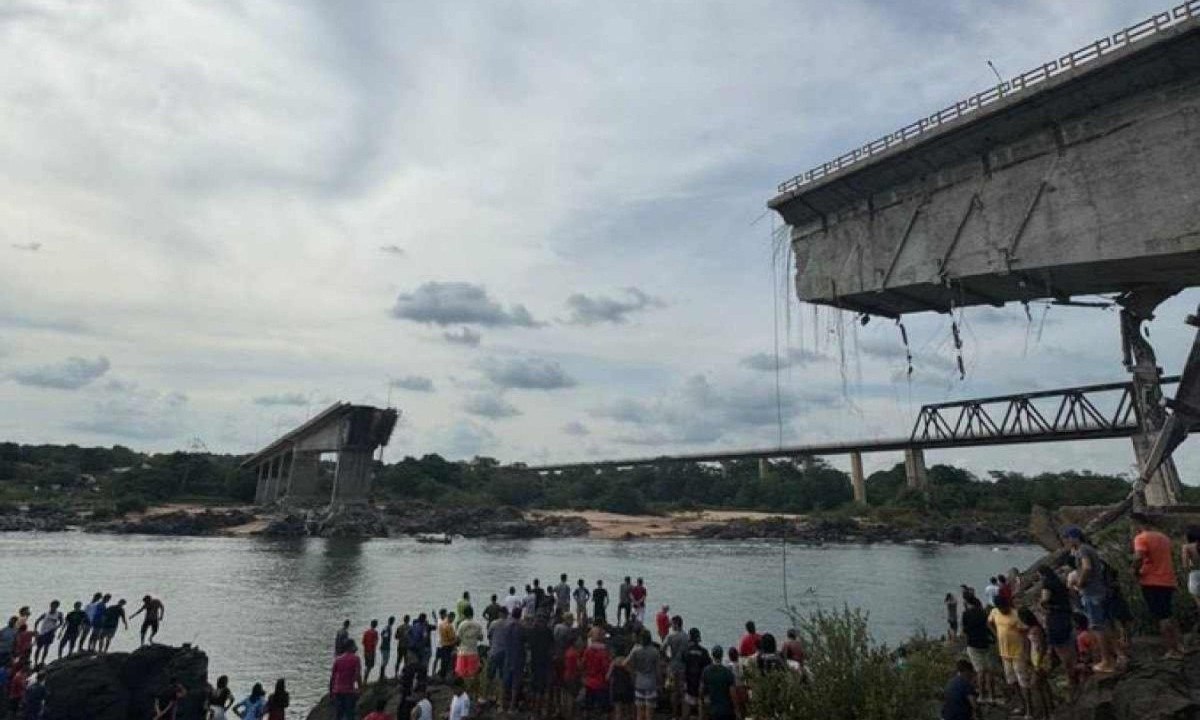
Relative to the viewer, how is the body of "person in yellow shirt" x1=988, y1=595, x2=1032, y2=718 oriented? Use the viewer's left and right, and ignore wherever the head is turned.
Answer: facing away from the viewer and to the left of the viewer

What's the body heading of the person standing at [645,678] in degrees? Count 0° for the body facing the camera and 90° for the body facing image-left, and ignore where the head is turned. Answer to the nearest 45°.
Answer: approximately 180°

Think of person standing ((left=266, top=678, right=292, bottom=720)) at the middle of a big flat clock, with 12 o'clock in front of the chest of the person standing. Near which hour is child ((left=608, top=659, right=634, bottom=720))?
The child is roughly at 4 o'clock from the person standing.

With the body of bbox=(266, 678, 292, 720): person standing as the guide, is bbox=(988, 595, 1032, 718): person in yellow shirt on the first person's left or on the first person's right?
on the first person's right

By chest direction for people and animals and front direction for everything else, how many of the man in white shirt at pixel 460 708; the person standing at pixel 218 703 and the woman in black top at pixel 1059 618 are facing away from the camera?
2

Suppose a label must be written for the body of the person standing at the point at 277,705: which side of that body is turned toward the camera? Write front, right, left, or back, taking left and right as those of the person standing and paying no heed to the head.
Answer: back

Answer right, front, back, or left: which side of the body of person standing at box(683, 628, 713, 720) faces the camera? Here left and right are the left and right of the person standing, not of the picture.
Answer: back

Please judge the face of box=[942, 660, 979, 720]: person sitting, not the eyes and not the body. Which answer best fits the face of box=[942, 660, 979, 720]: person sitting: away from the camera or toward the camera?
away from the camera

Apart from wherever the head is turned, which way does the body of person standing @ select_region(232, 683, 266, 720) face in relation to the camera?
away from the camera

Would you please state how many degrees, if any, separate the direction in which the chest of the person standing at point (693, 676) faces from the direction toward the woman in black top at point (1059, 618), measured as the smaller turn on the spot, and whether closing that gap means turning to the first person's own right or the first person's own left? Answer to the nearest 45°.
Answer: approximately 90° to the first person's own right

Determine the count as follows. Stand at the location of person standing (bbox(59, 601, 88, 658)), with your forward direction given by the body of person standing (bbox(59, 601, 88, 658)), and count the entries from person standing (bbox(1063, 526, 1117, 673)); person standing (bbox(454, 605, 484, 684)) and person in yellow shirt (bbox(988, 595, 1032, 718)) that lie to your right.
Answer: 3

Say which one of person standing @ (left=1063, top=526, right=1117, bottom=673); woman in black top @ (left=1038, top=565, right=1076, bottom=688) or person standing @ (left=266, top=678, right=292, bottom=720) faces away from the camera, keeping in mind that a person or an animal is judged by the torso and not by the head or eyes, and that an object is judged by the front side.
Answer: person standing @ (left=266, top=678, right=292, bottom=720)
